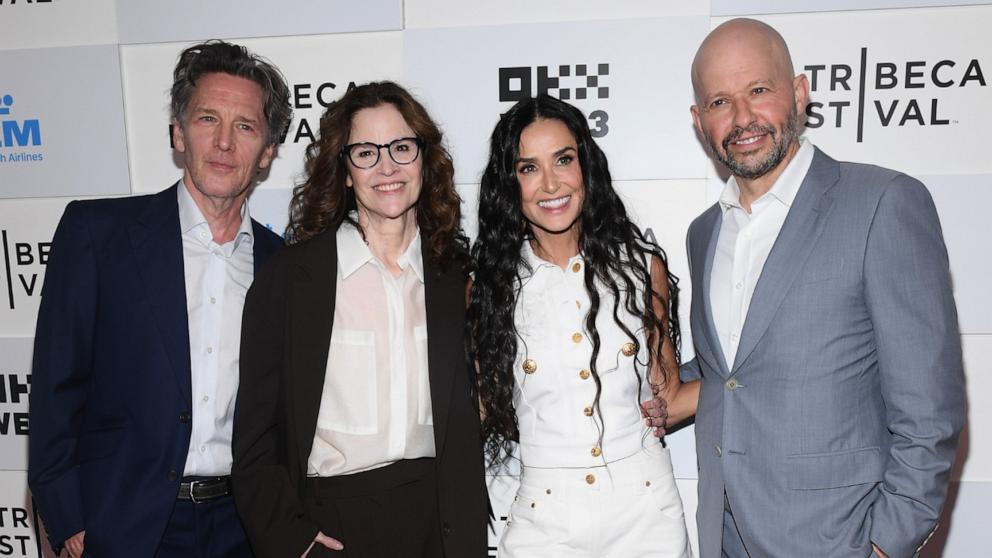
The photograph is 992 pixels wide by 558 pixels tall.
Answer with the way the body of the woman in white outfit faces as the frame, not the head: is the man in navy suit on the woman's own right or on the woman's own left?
on the woman's own right
